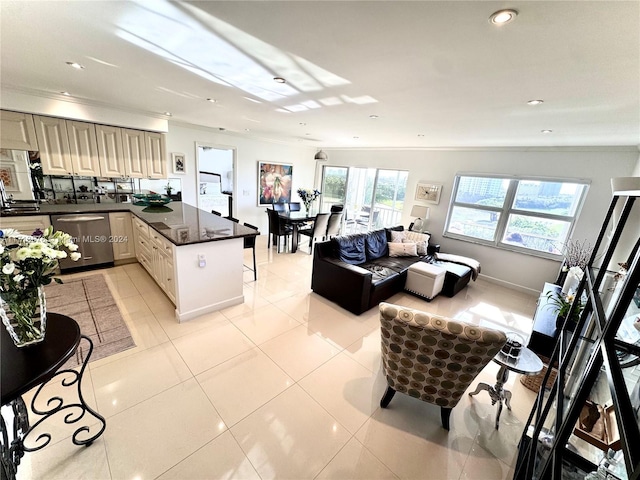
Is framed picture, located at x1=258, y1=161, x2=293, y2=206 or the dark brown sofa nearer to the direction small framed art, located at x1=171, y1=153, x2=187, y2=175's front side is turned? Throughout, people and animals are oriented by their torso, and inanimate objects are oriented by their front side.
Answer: the dark brown sofa

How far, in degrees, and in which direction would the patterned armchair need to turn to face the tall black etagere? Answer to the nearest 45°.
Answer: approximately 90° to its right

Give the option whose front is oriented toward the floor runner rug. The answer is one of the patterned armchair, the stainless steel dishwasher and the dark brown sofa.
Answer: the stainless steel dishwasher

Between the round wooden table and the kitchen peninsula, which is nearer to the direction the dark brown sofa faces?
the round wooden table

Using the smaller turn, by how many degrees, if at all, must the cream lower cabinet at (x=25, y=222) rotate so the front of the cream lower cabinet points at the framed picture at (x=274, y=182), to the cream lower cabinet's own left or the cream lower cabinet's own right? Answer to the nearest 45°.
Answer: approximately 90° to the cream lower cabinet's own left

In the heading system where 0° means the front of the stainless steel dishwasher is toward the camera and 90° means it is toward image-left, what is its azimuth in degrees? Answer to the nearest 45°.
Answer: approximately 0°

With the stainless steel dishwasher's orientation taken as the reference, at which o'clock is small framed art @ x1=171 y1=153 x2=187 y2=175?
The small framed art is roughly at 8 o'clock from the stainless steel dishwasher.

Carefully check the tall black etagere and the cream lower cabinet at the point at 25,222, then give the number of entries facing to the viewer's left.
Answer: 1
